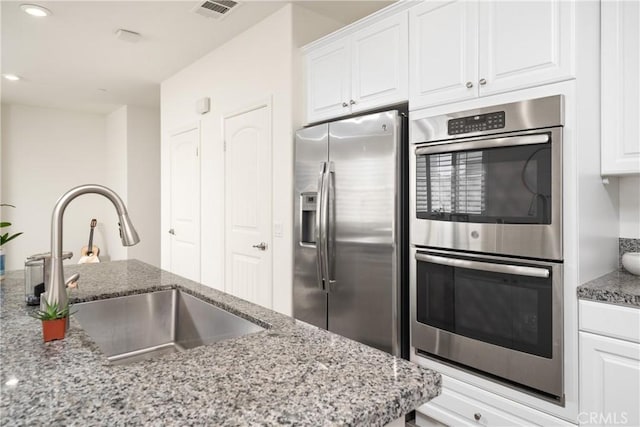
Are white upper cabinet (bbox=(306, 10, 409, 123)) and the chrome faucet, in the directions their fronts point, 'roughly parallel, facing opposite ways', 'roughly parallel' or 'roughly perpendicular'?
roughly parallel, facing opposite ways

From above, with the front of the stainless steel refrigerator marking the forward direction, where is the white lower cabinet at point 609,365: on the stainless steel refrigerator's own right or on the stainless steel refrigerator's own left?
on the stainless steel refrigerator's own left

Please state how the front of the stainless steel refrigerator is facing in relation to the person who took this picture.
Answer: facing the viewer and to the left of the viewer

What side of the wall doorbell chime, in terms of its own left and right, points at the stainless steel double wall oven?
left

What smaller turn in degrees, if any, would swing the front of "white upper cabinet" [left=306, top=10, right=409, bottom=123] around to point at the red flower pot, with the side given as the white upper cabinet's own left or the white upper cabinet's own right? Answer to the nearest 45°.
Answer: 0° — it already faces it

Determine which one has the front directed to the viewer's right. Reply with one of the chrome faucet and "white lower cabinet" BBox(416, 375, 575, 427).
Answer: the chrome faucet

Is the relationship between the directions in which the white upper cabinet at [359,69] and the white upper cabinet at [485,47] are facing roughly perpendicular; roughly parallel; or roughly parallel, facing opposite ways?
roughly parallel

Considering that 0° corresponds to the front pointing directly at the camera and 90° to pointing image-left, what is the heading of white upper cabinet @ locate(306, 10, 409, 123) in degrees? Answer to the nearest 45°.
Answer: approximately 45°

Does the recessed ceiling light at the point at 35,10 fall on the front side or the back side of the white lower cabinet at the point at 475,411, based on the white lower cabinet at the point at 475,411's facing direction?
on the front side

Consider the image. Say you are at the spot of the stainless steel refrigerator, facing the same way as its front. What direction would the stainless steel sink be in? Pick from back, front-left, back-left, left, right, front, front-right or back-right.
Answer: front

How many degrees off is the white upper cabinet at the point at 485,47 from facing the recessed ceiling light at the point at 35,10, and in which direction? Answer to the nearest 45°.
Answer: approximately 45° to its right

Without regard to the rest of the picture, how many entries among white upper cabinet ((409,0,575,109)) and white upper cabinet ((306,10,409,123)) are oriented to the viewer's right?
0

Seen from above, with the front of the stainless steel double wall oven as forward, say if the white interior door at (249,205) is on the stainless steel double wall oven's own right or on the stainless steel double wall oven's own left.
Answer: on the stainless steel double wall oven's own right

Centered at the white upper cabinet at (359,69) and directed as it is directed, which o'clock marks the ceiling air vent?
The ceiling air vent is roughly at 2 o'clock from the white upper cabinet.
